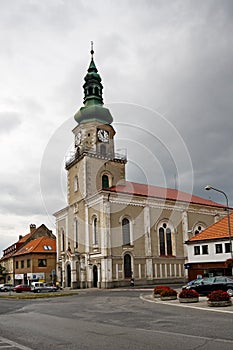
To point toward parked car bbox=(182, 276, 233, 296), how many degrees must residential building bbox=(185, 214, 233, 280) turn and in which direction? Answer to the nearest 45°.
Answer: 0° — it already faces it

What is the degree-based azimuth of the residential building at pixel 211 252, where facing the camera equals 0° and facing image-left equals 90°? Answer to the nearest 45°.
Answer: approximately 0°

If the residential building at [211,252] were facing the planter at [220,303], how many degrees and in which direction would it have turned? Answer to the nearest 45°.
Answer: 0° — it already faces it
